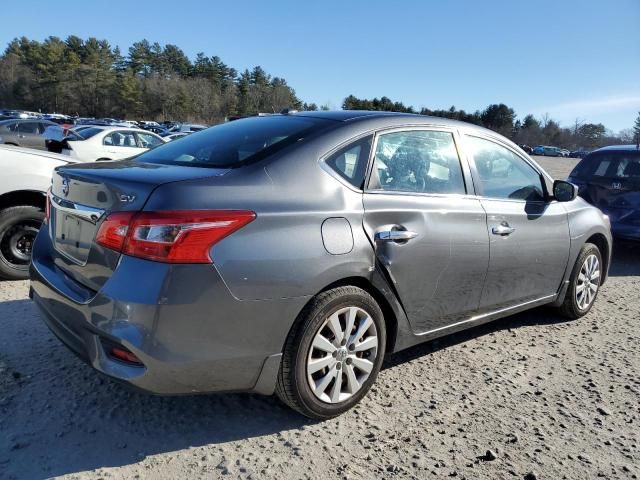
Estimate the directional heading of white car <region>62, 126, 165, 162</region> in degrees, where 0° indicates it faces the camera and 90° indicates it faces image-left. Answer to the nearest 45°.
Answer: approximately 225°

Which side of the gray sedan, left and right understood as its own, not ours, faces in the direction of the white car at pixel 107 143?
left

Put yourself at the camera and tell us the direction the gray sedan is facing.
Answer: facing away from the viewer and to the right of the viewer

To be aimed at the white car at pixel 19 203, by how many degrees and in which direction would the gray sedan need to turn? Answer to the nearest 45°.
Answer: approximately 90° to its left
